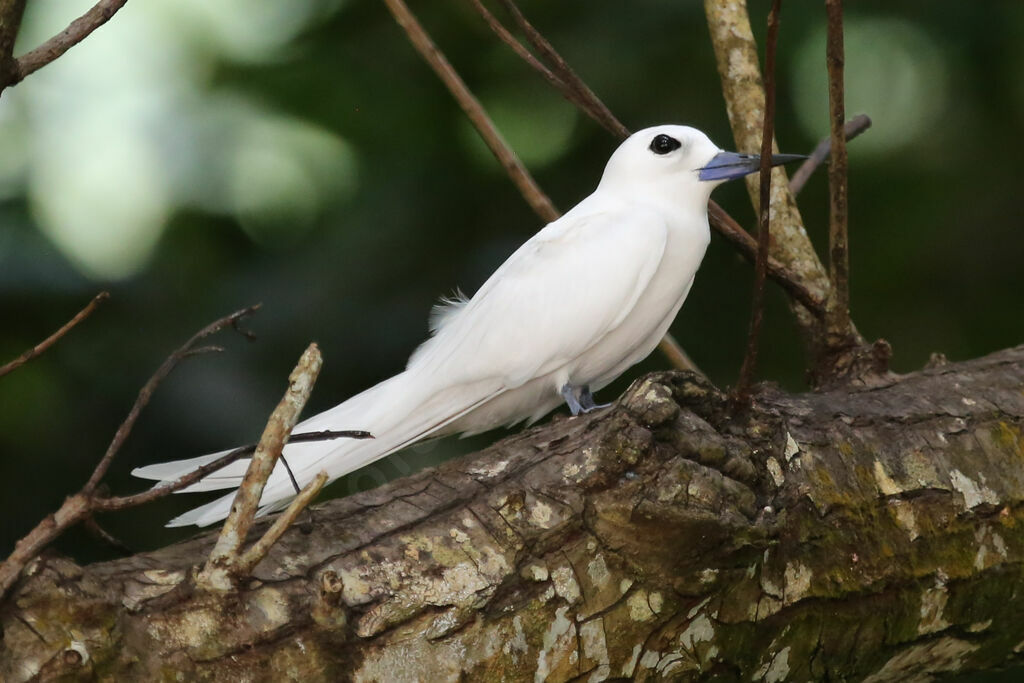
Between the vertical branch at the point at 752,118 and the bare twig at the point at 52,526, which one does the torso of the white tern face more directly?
the vertical branch

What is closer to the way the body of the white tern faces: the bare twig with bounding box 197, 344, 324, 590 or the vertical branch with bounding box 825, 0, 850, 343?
the vertical branch

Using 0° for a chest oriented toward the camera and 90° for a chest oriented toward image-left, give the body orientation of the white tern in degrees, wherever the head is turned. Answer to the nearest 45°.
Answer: approximately 270°
